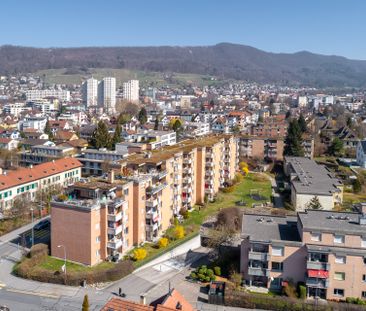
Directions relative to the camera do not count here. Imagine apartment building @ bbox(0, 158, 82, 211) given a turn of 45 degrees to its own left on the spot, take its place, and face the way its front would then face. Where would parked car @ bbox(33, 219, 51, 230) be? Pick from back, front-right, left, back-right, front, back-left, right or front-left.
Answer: right

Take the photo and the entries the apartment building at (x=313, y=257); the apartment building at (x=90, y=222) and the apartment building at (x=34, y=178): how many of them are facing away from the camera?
0

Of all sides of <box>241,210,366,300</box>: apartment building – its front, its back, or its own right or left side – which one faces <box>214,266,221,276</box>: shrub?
right

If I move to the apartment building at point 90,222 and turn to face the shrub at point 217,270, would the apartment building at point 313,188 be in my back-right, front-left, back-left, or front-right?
front-left

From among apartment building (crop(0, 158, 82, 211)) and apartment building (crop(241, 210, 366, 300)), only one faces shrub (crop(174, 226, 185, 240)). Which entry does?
apartment building (crop(0, 158, 82, 211))

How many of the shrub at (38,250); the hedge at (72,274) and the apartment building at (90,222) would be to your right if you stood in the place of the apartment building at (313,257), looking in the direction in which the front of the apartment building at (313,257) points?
3

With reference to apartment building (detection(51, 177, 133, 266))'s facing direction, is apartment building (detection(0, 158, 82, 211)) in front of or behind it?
behind

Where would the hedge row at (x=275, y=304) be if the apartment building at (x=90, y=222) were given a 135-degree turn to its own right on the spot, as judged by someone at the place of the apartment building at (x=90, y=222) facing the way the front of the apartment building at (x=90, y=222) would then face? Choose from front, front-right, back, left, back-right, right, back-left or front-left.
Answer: back-left

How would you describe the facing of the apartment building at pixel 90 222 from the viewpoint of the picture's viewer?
facing the viewer and to the right of the viewer

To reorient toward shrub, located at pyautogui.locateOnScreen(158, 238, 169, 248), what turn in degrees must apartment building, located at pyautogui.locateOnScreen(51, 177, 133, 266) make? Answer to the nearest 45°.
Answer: approximately 90° to its left

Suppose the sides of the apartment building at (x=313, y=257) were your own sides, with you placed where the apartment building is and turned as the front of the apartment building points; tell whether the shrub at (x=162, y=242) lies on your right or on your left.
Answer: on your right

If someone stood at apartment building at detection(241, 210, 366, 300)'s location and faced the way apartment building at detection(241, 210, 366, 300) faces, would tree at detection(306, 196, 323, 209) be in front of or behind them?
behind

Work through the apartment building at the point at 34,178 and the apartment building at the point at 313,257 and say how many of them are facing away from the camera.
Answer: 0

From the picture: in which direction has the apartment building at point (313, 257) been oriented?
toward the camera

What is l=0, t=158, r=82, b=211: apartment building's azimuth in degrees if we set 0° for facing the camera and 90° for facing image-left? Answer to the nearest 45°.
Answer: approximately 315°

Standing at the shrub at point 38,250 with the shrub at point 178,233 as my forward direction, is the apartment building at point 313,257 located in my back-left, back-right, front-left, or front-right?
front-right
